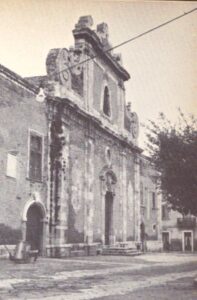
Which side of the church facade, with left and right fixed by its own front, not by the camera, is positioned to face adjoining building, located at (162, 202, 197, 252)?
left

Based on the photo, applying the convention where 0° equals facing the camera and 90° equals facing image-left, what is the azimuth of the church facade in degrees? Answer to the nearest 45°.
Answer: approximately 315°

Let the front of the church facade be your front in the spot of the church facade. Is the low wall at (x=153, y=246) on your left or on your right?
on your left
